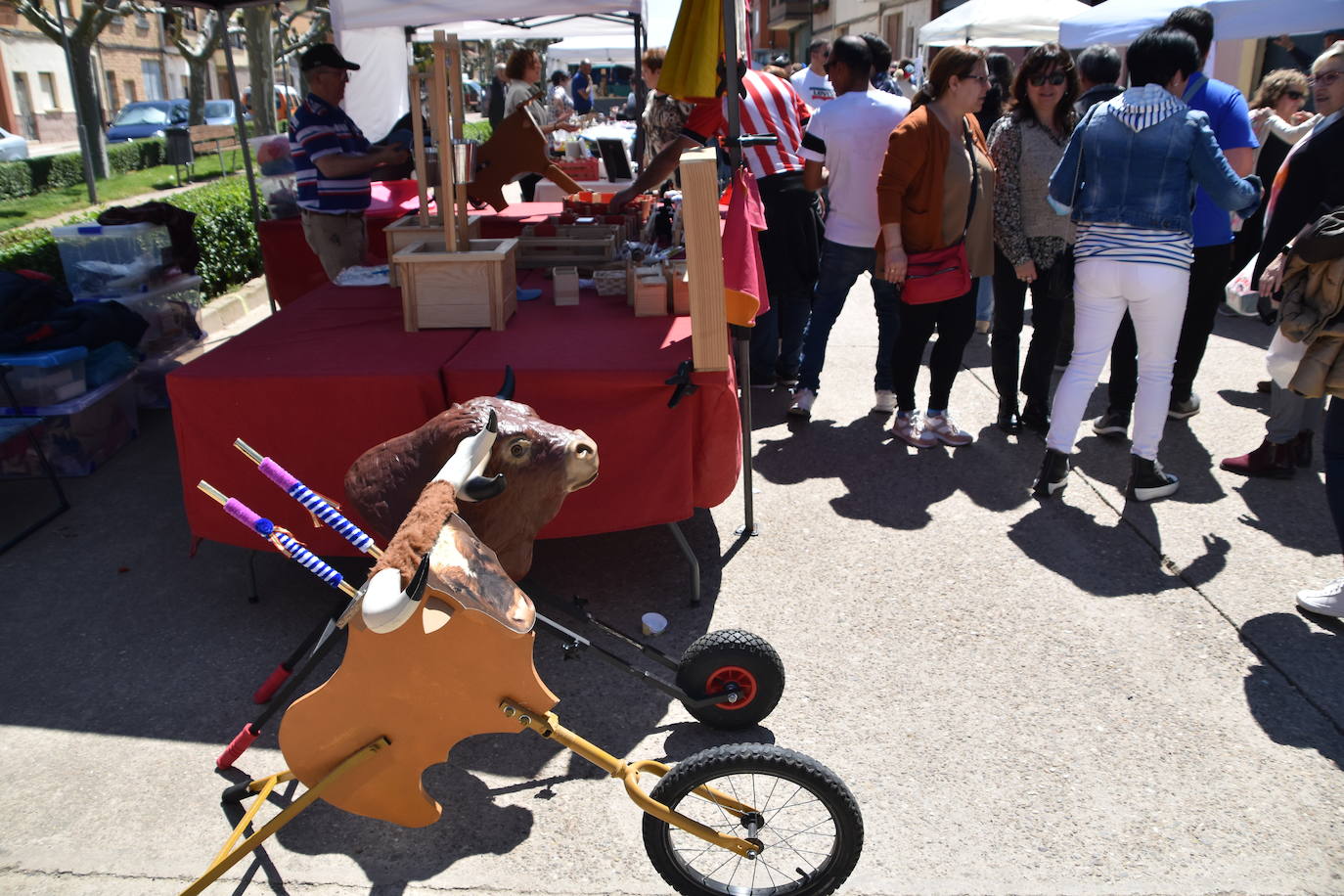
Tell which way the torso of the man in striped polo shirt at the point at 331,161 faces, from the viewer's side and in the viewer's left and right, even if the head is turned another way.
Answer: facing to the right of the viewer

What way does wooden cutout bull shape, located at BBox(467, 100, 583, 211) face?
to the viewer's left

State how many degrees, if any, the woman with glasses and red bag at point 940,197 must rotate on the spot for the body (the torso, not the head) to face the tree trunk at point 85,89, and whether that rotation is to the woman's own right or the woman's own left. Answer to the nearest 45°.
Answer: approximately 180°

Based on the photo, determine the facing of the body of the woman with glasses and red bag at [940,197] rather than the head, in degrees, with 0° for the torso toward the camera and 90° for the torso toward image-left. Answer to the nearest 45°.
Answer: approximately 315°

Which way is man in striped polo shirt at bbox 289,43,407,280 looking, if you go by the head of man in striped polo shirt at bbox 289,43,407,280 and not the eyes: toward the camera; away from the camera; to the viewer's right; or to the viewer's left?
to the viewer's right

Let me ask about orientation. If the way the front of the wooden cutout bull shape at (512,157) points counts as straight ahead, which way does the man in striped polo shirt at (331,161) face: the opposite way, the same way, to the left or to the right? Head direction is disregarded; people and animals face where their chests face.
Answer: the opposite way

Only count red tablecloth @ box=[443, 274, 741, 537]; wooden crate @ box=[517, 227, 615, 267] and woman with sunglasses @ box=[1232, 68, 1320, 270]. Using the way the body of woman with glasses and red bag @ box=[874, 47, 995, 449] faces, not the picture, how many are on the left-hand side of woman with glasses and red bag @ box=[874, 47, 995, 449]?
1

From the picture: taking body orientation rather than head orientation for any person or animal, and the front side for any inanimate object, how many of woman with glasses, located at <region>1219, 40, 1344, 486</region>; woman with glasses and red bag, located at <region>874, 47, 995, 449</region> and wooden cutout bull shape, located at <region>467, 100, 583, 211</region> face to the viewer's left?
2

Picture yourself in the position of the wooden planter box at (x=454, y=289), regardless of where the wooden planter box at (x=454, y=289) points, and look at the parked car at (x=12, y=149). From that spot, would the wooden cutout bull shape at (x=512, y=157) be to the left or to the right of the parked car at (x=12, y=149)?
right

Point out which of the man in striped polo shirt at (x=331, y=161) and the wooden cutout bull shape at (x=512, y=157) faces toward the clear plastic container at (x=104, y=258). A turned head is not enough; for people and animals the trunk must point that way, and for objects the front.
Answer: the wooden cutout bull shape

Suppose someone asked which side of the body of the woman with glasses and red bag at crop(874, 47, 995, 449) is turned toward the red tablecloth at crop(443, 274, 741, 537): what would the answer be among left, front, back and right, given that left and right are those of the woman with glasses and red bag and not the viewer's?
right

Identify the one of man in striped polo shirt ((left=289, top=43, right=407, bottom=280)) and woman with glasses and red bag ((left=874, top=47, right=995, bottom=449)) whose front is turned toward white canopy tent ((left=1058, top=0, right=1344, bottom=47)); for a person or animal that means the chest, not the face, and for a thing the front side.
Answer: the man in striped polo shirt

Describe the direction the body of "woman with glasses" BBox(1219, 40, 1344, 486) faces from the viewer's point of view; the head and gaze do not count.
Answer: to the viewer's left

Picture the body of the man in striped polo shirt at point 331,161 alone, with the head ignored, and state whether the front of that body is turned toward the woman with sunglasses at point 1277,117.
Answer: yes
